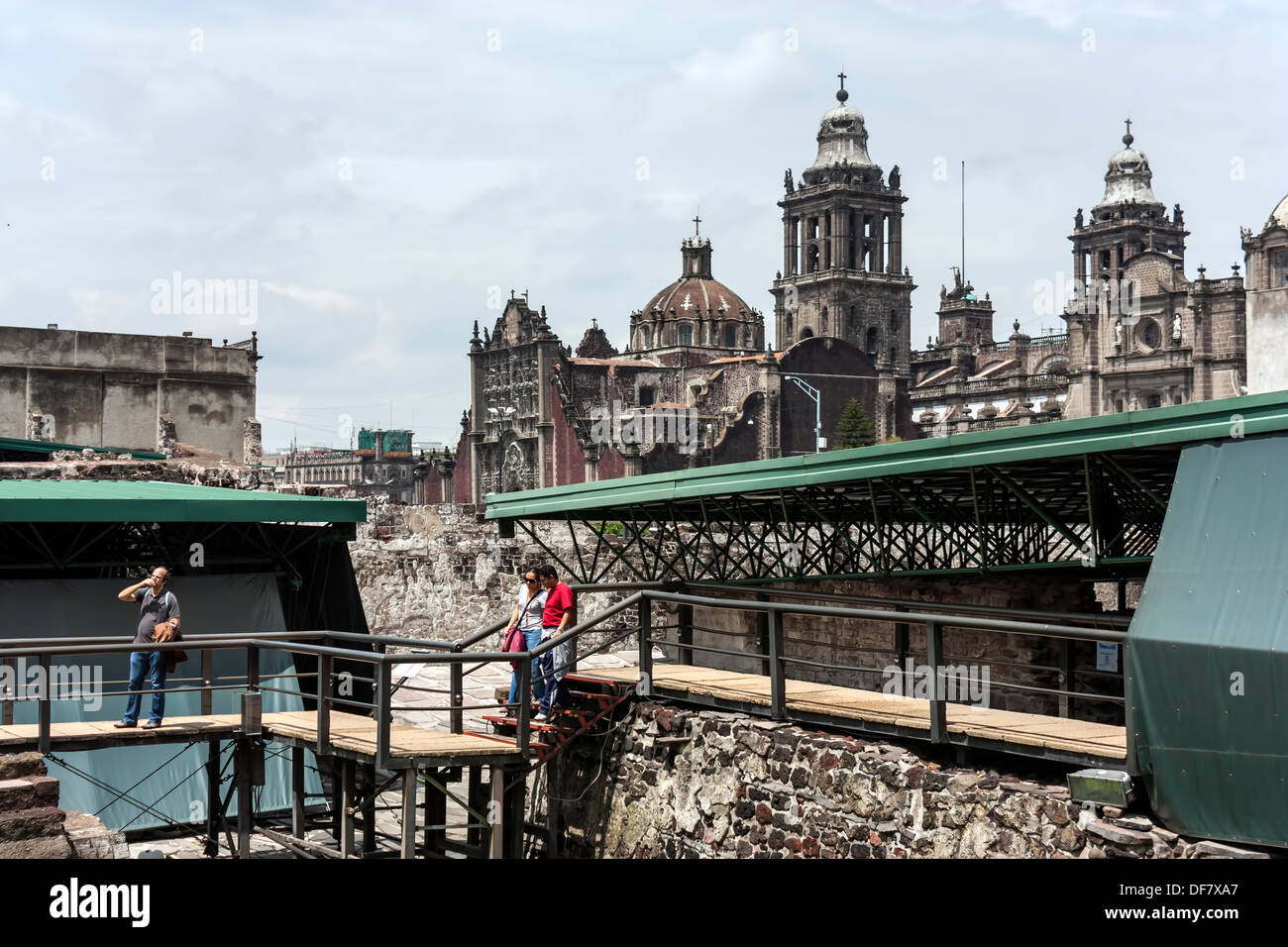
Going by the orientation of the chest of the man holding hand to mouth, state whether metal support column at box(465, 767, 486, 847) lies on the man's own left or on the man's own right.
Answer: on the man's own left

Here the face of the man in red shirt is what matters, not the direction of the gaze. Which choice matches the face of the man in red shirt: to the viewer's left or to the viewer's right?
to the viewer's left

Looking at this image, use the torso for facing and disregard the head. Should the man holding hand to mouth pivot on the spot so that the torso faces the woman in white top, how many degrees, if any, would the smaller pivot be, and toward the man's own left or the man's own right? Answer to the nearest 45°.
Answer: approximately 135° to the man's own left

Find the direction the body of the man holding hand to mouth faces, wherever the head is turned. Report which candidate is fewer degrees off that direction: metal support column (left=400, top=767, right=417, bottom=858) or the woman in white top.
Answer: the metal support column

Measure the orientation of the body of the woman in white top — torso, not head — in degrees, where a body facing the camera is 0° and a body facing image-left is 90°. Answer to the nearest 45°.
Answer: approximately 45°

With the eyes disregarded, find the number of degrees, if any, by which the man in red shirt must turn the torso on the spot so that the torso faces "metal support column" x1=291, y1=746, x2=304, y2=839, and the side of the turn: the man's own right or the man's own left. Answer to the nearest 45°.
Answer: approximately 90° to the man's own right

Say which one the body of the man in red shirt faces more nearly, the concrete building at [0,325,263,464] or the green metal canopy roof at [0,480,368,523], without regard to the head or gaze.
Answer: the green metal canopy roof

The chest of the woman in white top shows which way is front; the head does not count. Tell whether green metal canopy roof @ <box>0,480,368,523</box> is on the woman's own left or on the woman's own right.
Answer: on the woman's own right

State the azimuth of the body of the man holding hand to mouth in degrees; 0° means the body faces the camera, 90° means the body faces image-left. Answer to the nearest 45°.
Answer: approximately 45°
